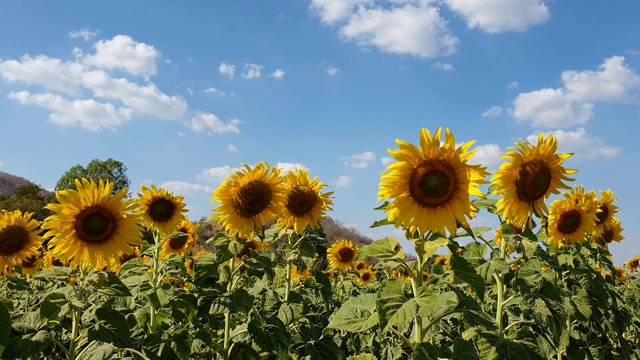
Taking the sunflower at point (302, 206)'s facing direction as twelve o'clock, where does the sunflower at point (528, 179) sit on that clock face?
the sunflower at point (528, 179) is roughly at 10 o'clock from the sunflower at point (302, 206).

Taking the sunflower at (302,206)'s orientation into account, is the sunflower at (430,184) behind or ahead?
ahead

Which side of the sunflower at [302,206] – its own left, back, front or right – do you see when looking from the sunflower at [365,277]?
back

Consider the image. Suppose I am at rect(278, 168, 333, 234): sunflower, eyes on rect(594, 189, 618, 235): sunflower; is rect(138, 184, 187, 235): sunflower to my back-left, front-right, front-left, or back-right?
back-left

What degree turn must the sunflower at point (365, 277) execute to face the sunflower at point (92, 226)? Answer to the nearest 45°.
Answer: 0° — it already faces it

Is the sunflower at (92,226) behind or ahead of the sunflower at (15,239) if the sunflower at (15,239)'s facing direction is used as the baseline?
ahead

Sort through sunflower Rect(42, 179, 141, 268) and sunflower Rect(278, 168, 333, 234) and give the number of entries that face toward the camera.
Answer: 2

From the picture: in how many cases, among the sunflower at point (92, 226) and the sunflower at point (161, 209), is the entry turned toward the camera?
2

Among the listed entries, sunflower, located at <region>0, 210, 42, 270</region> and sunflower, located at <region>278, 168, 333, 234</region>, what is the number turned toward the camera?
2

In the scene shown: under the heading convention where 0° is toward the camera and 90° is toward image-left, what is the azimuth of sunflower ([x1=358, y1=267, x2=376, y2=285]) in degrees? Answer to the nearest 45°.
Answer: approximately 0°
